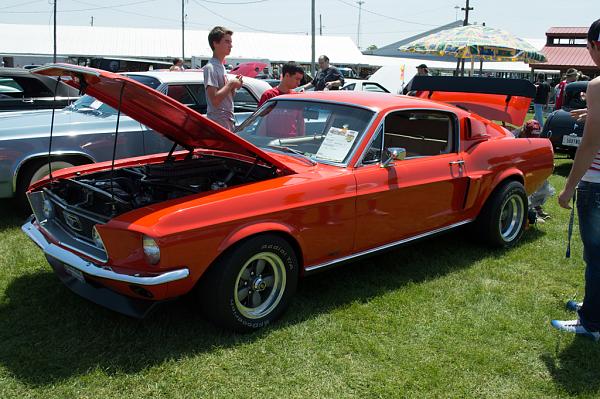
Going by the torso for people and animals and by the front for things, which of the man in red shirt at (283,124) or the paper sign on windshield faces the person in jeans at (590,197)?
the man in red shirt

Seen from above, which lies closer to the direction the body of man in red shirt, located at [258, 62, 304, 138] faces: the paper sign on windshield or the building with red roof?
the paper sign on windshield

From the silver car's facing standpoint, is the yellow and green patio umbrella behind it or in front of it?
behind

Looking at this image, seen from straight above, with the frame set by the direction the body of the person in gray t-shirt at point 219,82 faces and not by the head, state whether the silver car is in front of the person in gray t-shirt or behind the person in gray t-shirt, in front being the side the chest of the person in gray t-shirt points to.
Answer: behind

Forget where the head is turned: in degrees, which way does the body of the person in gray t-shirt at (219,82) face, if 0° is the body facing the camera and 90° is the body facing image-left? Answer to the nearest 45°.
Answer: approximately 270°

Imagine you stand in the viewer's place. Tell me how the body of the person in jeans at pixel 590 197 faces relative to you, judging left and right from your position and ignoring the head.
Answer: facing to the left of the viewer

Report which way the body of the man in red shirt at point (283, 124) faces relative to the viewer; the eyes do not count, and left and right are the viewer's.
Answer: facing the viewer and to the right of the viewer

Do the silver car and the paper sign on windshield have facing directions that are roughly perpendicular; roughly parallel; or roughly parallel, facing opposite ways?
roughly parallel

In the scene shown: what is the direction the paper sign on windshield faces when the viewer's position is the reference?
facing the viewer and to the left of the viewer

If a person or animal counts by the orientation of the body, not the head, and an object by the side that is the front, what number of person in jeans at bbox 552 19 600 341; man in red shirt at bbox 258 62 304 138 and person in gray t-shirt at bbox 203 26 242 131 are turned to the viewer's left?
1
